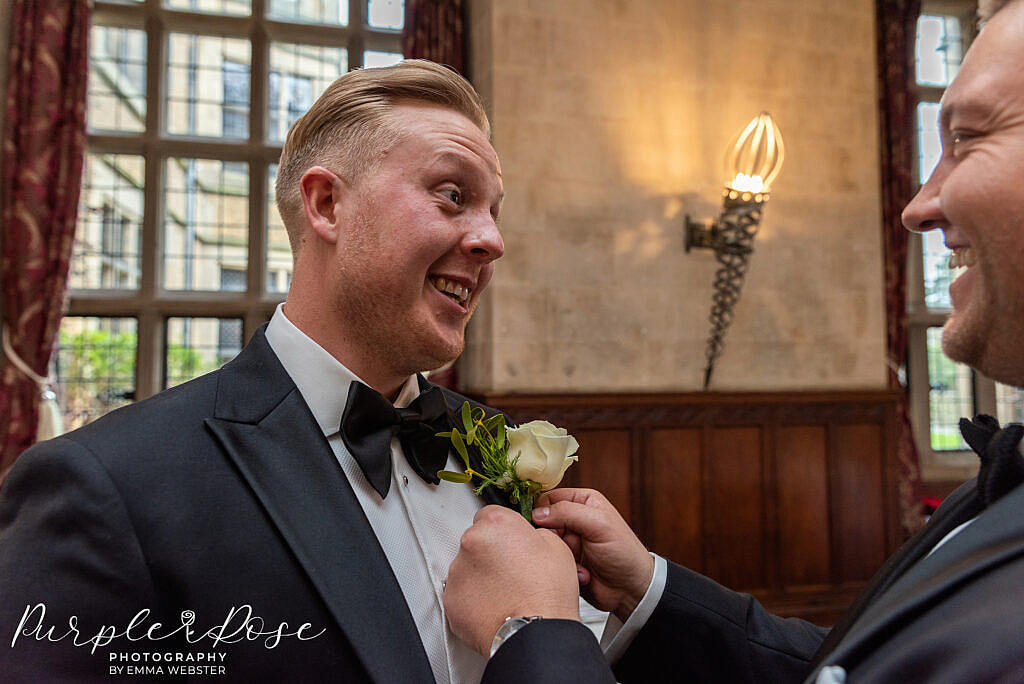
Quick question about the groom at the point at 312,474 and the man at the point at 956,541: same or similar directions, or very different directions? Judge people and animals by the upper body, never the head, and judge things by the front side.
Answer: very different directions

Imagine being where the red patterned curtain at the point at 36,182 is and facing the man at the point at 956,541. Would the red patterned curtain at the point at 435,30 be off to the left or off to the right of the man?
left

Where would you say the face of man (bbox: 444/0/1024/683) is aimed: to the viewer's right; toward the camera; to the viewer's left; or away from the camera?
to the viewer's left

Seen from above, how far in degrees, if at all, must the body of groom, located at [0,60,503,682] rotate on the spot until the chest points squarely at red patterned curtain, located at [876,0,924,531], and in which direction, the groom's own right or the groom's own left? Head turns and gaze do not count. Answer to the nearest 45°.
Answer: approximately 90° to the groom's own left

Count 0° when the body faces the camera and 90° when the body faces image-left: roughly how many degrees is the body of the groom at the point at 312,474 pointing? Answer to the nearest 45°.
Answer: approximately 315°

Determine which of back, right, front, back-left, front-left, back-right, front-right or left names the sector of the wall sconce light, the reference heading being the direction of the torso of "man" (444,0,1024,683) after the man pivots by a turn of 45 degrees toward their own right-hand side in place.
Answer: front-right

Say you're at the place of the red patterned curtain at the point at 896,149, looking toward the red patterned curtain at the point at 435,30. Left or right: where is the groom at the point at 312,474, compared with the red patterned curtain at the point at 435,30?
left

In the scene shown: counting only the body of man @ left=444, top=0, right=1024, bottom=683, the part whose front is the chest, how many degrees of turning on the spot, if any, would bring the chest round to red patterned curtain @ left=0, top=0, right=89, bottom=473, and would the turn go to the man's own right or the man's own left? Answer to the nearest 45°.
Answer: approximately 45° to the man's own right

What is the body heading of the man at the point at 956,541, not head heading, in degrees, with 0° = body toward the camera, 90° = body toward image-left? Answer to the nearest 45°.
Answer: approximately 90°

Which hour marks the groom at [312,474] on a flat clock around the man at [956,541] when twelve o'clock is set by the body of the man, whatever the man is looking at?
The groom is roughly at 12 o'clock from the man.

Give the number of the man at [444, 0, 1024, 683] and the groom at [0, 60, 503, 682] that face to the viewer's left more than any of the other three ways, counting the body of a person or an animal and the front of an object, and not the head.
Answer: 1

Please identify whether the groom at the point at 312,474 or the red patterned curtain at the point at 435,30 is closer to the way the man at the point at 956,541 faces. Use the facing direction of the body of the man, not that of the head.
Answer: the groom

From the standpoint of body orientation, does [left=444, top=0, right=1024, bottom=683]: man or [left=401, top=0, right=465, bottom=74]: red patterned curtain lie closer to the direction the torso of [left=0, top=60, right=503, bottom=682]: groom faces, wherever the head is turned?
the man

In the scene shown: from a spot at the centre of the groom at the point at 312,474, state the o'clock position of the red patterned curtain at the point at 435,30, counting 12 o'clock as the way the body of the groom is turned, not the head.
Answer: The red patterned curtain is roughly at 8 o'clock from the groom.
